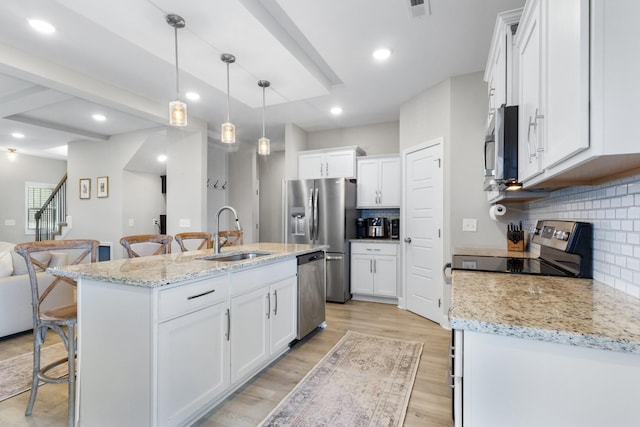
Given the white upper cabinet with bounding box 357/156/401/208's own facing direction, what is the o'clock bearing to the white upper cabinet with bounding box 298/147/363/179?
the white upper cabinet with bounding box 298/147/363/179 is roughly at 3 o'clock from the white upper cabinet with bounding box 357/156/401/208.

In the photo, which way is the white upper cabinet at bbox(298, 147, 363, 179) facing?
toward the camera

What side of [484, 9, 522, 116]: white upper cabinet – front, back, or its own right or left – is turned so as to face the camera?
left

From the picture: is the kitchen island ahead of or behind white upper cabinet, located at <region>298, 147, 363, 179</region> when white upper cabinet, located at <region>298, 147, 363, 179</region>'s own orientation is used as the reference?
ahead

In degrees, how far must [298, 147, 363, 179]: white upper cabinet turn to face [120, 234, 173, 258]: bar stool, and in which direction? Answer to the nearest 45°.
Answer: approximately 45° to its right

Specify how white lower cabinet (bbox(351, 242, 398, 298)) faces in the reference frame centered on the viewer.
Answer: facing the viewer

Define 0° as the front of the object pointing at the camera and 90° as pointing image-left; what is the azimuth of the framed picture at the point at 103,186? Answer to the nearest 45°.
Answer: approximately 45°

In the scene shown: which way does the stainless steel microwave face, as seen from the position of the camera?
facing to the left of the viewer

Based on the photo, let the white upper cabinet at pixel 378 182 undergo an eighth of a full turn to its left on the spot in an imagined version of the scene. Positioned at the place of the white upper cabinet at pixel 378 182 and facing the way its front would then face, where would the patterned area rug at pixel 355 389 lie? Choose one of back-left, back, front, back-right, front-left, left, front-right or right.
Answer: front-right

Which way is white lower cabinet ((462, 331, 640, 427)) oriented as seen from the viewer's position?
to the viewer's left

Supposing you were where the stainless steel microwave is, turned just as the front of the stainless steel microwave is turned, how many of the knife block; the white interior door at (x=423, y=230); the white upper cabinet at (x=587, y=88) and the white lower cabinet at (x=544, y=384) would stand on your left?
2

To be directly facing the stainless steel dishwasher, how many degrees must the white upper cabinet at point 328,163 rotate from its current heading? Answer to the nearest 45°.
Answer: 0° — it already faces it

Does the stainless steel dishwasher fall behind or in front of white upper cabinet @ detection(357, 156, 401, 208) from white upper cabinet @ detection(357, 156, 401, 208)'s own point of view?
in front

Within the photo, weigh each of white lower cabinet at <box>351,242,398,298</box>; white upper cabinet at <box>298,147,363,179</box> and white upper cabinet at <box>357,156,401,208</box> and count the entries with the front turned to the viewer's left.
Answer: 0
